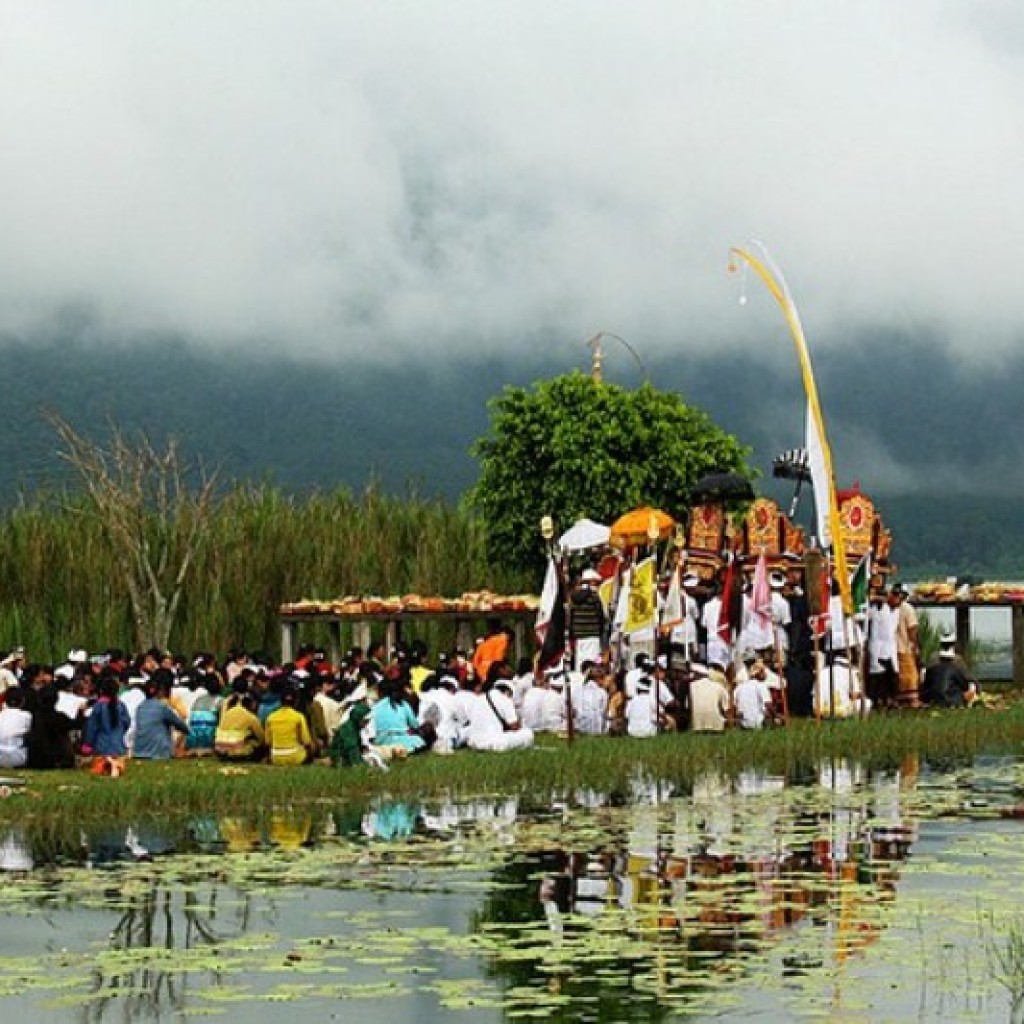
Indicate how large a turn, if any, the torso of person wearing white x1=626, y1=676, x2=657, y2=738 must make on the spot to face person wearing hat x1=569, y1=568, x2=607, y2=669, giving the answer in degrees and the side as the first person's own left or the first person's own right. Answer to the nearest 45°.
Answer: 0° — they already face them

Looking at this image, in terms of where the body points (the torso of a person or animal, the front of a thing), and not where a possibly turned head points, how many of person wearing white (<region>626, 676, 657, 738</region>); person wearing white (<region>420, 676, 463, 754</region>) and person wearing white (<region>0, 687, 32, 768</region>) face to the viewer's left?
0

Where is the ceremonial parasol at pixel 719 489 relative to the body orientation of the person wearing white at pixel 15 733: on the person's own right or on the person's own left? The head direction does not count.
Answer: on the person's own right

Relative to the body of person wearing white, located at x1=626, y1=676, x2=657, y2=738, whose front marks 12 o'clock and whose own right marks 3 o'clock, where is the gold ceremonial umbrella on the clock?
The gold ceremonial umbrella is roughly at 12 o'clock from the person wearing white.

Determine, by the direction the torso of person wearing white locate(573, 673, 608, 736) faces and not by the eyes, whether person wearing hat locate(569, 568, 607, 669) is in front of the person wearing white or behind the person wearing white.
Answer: in front

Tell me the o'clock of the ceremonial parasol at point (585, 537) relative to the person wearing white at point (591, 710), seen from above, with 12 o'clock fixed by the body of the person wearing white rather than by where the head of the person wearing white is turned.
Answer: The ceremonial parasol is roughly at 12 o'clock from the person wearing white.

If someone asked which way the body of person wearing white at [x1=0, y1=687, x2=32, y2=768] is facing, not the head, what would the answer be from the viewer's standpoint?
away from the camera

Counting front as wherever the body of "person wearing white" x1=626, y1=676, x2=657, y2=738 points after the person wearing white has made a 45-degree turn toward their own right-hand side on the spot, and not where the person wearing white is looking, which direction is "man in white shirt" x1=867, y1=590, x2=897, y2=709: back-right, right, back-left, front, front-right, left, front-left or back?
front

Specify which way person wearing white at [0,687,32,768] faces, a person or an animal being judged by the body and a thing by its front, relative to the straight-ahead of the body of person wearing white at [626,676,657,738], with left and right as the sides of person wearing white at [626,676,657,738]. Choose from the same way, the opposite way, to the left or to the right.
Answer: the same way

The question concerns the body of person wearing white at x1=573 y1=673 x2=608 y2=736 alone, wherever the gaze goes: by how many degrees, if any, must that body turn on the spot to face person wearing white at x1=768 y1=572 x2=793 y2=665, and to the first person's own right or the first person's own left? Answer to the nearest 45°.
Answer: approximately 45° to the first person's own right

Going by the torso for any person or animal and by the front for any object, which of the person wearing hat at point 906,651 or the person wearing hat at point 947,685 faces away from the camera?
the person wearing hat at point 947,685

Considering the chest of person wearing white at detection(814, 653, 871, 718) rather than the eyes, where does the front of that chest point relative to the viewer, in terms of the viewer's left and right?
facing away from the viewer

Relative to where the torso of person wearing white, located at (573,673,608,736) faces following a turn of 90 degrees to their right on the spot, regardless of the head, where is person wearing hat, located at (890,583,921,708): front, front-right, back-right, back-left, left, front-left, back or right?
front-left

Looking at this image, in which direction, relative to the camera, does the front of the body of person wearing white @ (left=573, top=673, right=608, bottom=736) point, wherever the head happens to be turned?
away from the camera
